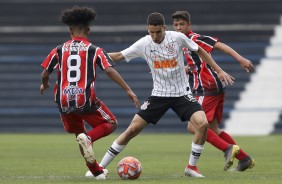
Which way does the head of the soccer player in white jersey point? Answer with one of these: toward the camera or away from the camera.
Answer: toward the camera

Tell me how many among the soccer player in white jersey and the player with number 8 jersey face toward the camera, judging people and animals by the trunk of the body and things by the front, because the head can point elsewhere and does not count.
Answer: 1

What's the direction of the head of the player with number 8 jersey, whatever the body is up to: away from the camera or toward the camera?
away from the camera

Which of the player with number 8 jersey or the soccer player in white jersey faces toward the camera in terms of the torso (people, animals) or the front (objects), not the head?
the soccer player in white jersey

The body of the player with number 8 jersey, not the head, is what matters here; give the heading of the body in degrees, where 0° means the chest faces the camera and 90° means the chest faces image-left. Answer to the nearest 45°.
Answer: approximately 180°

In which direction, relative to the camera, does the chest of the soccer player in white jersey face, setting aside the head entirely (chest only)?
toward the camera

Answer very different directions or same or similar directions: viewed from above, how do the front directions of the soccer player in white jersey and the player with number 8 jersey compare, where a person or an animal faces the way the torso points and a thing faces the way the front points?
very different directions

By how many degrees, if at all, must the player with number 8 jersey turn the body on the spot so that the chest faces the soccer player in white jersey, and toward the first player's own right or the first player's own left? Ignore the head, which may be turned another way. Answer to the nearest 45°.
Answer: approximately 90° to the first player's own right
